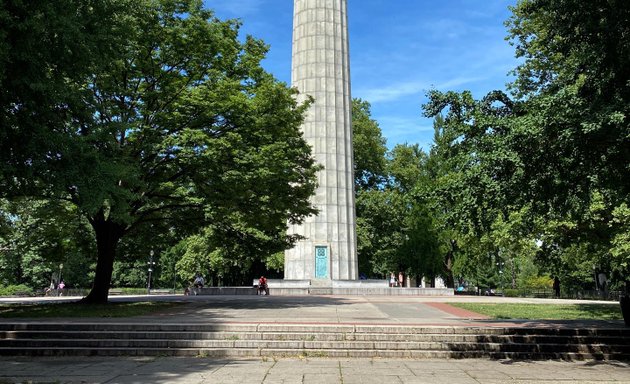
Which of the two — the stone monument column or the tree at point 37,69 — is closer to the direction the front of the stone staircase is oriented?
the tree

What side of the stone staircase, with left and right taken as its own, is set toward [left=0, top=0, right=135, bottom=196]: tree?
right

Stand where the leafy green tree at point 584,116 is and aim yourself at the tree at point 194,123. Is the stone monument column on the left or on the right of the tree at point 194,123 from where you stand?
right

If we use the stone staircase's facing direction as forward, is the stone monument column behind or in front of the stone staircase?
behind

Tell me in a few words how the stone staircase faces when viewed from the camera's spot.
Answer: facing the viewer
